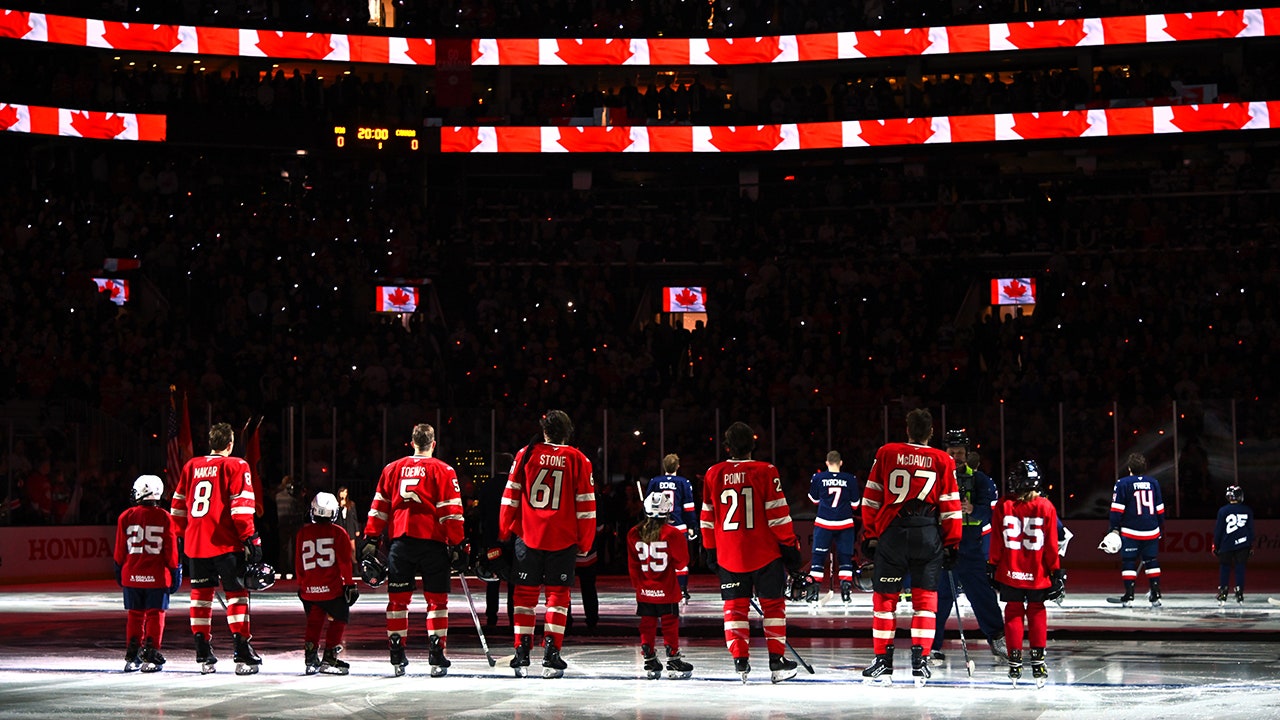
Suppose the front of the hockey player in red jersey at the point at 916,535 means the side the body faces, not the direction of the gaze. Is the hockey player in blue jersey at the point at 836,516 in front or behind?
in front

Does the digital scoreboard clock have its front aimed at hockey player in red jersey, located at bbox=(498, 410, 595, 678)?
yes

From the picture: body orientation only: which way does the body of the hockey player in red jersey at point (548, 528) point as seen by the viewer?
away from the camera

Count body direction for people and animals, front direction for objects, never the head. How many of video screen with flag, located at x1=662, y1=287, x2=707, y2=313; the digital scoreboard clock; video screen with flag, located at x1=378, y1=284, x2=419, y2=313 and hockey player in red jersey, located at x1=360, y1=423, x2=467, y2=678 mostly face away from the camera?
1

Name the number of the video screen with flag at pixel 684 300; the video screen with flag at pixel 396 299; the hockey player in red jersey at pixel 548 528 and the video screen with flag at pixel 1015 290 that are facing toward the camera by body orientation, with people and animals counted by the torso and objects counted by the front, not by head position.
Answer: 3

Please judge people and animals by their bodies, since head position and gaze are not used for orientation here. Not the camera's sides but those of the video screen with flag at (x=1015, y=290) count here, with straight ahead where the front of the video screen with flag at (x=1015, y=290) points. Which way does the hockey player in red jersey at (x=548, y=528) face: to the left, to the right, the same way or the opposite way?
the opposite way

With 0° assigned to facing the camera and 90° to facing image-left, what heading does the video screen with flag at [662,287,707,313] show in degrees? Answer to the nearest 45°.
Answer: approximately 0°

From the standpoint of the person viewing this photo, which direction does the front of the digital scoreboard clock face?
facing the viewer

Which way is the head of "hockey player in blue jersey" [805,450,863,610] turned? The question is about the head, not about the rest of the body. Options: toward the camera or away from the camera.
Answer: away from the camera

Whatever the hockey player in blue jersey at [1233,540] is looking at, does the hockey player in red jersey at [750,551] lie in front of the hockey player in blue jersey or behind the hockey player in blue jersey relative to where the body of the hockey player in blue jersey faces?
behind

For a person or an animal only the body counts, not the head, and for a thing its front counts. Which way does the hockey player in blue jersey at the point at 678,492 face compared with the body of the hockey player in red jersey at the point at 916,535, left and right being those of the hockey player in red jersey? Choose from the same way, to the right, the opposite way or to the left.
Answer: the same way

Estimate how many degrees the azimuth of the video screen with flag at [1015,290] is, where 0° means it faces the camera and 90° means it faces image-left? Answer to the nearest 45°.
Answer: approximately 0°

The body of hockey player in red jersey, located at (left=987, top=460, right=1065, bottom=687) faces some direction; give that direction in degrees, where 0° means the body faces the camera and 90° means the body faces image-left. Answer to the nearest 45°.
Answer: approximately 180°

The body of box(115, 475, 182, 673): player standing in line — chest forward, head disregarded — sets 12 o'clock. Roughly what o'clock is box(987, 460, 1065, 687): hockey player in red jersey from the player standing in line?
The hockey player in red jersey is roughly at 4 o'clock from the player standing in line.

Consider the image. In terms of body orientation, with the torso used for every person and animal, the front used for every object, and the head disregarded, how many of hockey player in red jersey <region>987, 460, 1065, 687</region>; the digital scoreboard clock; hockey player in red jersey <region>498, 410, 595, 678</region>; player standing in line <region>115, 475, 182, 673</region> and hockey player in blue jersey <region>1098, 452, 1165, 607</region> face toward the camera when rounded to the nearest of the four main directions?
1

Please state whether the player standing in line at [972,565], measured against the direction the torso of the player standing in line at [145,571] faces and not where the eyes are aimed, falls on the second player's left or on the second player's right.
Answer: on the second player's right

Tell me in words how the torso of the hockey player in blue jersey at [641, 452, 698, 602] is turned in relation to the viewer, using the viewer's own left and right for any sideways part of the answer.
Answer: facing away from the viewer

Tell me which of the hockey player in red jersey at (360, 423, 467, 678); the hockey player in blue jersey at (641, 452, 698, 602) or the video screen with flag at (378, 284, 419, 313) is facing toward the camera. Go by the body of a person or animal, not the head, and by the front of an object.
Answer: the video screen with flag

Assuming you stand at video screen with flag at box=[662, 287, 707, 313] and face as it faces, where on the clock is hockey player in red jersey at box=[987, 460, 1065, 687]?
The hockey player in red jersey is roughly at 12 o'clock from the video screen with flag.

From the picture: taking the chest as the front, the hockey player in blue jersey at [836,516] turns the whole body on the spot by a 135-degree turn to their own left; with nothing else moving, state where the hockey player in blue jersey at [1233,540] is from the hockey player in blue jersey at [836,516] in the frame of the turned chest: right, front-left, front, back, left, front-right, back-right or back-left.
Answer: back-left

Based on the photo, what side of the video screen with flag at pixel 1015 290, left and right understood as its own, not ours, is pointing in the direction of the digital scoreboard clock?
right

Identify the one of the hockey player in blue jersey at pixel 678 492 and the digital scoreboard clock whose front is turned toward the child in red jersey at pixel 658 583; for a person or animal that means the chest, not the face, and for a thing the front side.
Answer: the digital scoreboard clock

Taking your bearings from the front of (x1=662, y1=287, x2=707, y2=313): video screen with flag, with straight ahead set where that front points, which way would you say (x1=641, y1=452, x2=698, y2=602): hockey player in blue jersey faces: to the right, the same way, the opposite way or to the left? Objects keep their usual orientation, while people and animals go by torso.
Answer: the opposite way

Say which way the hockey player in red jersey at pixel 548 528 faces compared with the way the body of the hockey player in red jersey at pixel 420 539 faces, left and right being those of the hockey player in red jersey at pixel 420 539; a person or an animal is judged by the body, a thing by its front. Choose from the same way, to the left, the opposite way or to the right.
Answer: the same way
